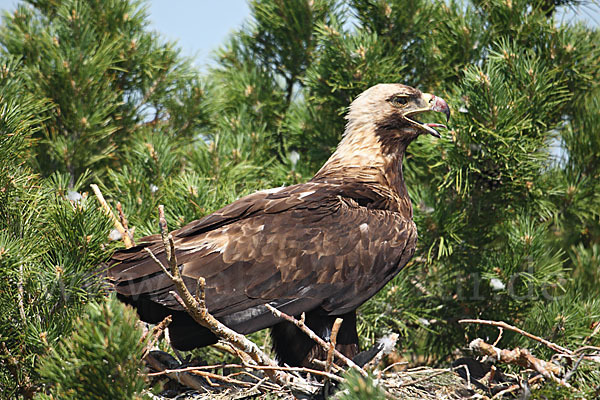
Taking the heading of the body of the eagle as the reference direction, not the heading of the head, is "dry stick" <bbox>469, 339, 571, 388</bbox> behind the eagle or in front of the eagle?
in front

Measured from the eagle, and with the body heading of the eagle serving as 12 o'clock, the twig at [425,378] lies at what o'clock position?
The twig is roughly at 1 o'clock from the eagle.

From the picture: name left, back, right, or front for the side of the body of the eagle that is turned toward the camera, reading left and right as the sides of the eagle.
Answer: right

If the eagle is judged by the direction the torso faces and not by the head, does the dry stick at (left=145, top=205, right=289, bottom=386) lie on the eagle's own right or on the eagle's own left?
on the eagle's own right

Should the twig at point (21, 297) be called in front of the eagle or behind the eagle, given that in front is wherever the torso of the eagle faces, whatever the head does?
behind

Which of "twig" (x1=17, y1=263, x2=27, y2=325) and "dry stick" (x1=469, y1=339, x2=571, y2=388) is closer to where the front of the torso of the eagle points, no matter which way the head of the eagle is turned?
the dry stick
